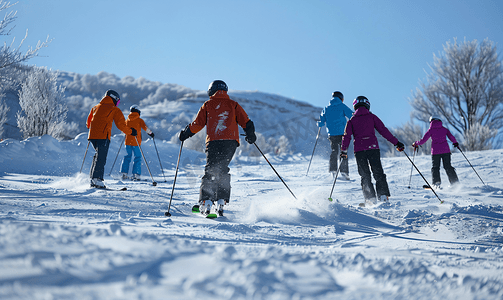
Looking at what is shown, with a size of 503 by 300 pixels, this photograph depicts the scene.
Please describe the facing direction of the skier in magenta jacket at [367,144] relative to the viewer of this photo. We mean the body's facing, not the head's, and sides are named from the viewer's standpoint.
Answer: facing away from the viewer

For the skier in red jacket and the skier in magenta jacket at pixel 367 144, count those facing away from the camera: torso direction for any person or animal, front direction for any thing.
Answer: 2

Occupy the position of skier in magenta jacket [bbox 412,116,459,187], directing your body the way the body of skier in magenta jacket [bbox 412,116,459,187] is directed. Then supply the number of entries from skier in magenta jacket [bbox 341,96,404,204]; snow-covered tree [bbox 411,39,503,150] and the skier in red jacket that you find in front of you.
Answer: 1

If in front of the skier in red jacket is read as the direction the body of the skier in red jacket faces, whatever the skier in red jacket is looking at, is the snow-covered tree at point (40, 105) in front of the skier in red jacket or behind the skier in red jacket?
in front

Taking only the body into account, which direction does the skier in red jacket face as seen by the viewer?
away from the camera

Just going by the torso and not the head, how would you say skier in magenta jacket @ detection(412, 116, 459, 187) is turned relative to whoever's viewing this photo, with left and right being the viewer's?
facing away from the viewer

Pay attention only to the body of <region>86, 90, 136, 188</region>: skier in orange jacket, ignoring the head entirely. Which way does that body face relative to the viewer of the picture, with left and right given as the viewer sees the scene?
facing away from the viewer and to the right of the viewer

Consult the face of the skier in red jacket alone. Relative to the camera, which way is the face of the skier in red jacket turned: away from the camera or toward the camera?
away from the camera

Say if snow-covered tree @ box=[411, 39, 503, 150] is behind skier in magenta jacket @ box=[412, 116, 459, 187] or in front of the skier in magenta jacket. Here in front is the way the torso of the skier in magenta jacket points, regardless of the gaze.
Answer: in front
